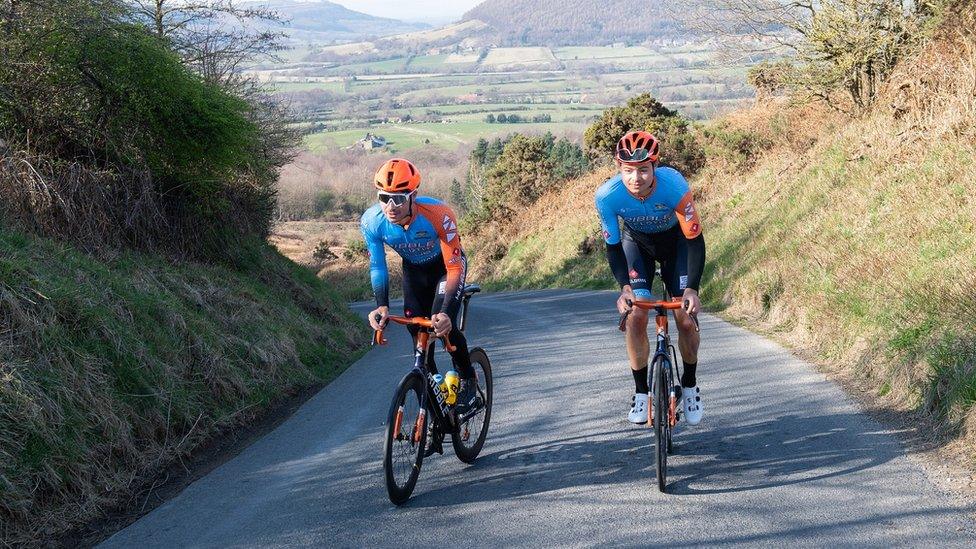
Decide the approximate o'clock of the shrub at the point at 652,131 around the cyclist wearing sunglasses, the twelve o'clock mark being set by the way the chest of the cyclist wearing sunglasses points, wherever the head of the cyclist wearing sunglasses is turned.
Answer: The shrub is roughly at 5 o'clock from the cyclist wearing sunglasses.

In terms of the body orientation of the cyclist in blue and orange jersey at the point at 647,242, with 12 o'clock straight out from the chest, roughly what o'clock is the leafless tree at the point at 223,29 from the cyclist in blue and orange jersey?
The leafless tree is roughly at 5 o'clock from the cyclist in blue and orange jersey.

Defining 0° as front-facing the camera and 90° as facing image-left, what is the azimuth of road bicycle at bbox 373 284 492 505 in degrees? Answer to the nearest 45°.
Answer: approximately 45°

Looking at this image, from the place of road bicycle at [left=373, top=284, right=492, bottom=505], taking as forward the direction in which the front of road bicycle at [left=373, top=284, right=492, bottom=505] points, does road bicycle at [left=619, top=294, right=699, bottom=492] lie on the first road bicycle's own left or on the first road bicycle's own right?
on the first road bicycle's own left
